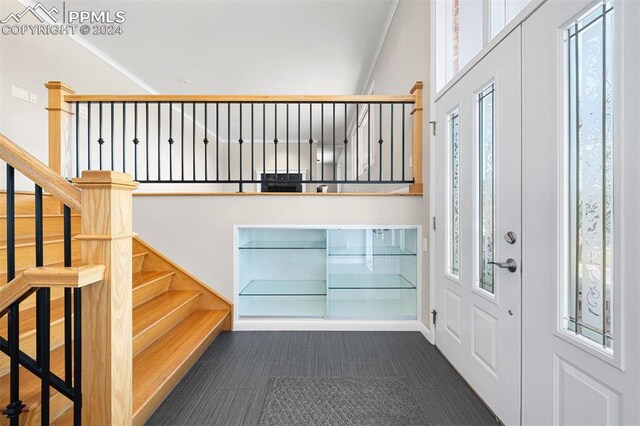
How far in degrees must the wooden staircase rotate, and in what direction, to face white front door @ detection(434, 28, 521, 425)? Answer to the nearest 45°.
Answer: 0° — it already faces it

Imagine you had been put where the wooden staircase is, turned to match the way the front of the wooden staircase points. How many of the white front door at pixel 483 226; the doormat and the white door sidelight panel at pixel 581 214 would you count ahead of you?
3

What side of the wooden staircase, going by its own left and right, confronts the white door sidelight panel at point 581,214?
front

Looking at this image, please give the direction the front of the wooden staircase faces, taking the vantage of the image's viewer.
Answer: facing the viewer and to the right of the viewer
